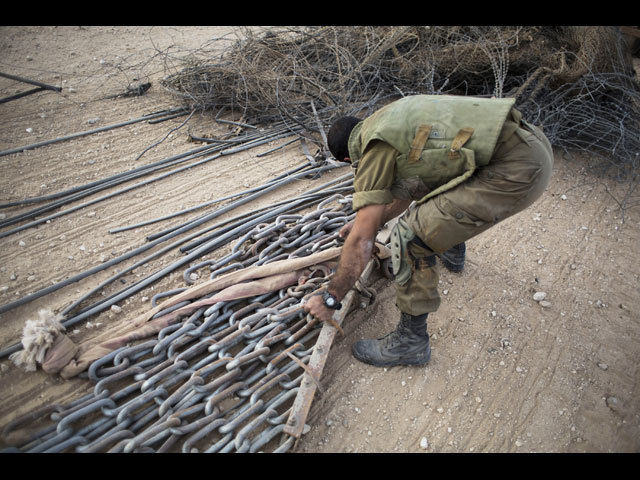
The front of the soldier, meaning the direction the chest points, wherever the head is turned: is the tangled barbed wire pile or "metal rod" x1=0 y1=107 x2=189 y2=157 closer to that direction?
the metal rod

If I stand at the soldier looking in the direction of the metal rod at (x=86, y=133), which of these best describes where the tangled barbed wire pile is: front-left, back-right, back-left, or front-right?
front-right

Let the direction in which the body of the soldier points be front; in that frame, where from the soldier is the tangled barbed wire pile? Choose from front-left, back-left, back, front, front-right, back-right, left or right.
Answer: right

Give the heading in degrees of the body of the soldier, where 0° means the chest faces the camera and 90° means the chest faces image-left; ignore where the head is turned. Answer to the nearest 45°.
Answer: approximately 90°
